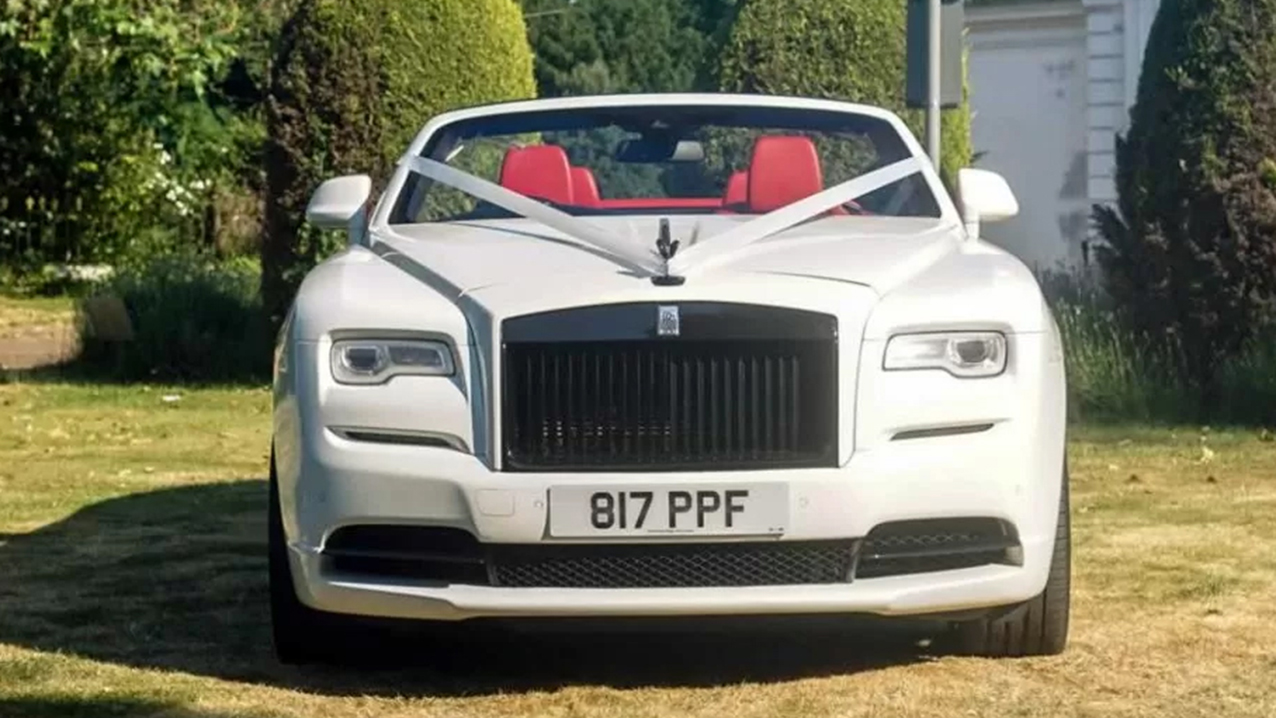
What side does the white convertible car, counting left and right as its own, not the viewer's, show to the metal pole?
back

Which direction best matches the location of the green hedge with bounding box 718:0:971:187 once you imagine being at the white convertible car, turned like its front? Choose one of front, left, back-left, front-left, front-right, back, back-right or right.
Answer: back

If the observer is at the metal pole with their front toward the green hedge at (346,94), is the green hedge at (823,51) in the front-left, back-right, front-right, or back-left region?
front-right

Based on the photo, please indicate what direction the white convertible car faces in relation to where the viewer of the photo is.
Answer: facing the viewer

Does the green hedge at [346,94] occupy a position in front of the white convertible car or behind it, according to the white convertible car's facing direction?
behind

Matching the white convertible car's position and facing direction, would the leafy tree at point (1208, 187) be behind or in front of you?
behind

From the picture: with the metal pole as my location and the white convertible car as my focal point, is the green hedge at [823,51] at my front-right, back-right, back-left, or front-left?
back-right
